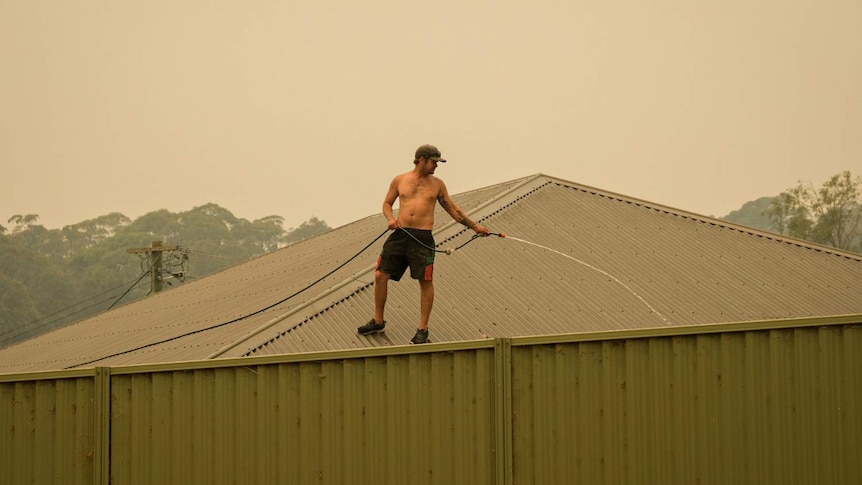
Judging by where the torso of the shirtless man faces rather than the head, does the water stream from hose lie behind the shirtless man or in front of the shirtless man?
in front

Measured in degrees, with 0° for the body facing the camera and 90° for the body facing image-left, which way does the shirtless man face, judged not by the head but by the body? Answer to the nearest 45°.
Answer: approximately 0°

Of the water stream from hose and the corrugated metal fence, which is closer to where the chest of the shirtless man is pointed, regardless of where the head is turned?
the corrugated metal fence

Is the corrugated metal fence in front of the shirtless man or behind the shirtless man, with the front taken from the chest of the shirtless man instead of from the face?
in front
